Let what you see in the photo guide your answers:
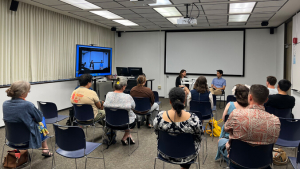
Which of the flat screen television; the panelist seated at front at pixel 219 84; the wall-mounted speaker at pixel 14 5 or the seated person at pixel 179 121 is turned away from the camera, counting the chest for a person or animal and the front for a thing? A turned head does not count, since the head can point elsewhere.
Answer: the seated person

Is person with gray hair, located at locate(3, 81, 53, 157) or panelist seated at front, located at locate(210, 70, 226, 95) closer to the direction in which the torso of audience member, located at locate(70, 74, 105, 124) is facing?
the panelist seated at front

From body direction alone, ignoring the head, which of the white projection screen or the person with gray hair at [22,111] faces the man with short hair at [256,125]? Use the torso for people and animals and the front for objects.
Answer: the white projection screen

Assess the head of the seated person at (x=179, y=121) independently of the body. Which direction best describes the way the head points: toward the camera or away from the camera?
away from the camera

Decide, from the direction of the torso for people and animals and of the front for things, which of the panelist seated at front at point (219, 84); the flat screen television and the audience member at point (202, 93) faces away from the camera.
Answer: the audience member

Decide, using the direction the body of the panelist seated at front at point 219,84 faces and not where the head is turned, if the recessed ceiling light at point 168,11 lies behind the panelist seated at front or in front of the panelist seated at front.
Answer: in front

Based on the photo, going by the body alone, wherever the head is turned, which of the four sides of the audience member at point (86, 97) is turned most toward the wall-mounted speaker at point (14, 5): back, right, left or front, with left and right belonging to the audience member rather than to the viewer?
left

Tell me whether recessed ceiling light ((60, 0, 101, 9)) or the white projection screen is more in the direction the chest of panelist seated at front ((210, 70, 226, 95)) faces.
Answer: the recessed ceiling light

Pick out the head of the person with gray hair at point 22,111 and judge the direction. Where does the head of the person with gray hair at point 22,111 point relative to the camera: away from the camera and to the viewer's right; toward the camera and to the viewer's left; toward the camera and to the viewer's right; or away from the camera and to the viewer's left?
away from the camera and to the viewer's right

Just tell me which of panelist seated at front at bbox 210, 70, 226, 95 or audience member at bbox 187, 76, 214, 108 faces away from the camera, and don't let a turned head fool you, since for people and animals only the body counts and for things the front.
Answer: the audience member

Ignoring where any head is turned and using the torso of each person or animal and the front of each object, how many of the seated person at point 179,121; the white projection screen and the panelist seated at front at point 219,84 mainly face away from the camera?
1

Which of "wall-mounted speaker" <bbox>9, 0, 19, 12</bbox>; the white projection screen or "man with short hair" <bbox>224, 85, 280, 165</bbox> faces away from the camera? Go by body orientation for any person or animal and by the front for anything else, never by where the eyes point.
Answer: the man with short hair

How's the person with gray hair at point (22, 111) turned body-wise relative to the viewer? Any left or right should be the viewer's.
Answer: facing away from the viewer and to the right of the viewer

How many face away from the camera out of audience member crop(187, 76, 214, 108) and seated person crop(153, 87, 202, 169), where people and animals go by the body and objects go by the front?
2

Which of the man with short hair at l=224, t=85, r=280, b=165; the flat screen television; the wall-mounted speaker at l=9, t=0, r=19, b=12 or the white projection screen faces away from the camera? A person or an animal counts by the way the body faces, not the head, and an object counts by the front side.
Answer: the man with short hair
